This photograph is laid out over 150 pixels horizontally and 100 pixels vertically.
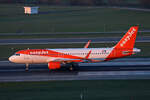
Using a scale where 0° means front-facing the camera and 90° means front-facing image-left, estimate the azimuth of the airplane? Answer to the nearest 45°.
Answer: approximately 90°
